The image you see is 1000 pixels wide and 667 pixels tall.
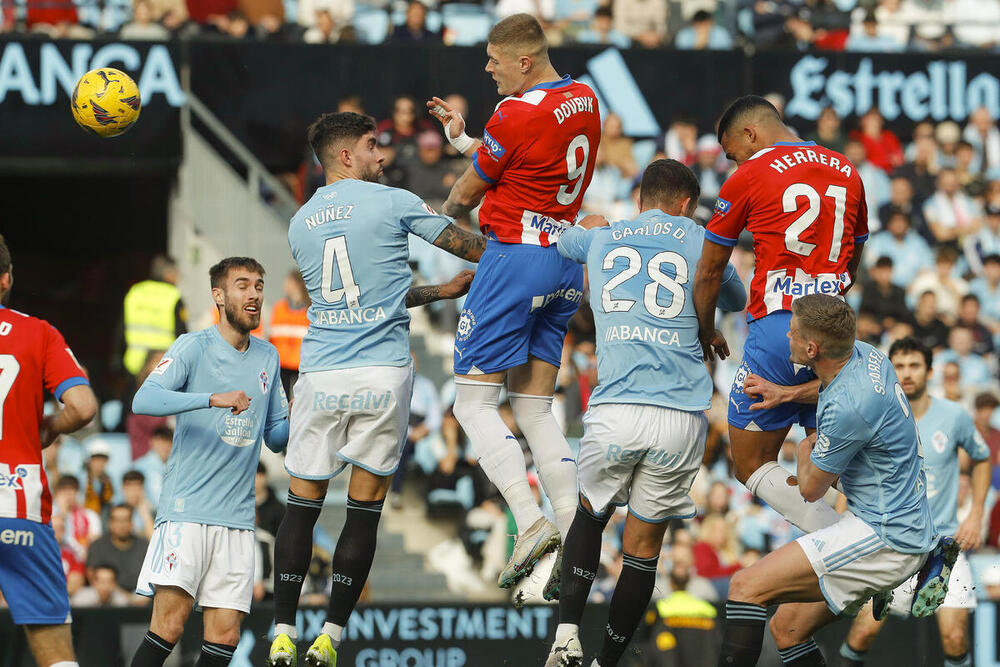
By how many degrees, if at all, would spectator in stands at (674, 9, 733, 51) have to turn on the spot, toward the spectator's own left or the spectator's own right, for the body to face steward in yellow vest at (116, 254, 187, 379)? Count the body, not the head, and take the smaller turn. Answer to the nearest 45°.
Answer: approximately 45° to the spectator's own right

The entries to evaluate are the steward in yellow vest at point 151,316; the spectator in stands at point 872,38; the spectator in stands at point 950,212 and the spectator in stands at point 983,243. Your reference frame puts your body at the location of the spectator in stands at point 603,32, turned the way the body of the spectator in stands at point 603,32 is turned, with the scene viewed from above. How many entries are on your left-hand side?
3

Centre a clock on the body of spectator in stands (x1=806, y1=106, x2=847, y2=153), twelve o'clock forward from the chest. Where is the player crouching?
The player crouching is roughly at 12 o'clock from the spectator in stands.

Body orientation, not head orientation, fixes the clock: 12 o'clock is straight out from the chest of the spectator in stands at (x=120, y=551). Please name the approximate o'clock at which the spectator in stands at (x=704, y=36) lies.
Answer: the spectator in stands at (x=704, y=36) is roughly at 8 o'clock from the spectator in stands at (x=120, y=551).

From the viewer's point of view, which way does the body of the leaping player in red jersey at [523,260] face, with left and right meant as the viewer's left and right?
facing away from the viewer and to the left of the viewer

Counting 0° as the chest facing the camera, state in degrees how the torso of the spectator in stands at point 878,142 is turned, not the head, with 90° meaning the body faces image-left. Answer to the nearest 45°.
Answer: approximately 0°

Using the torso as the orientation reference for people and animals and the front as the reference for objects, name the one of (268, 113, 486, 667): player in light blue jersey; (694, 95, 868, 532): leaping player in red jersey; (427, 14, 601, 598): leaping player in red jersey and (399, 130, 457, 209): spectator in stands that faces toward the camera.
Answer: the spectator in stands

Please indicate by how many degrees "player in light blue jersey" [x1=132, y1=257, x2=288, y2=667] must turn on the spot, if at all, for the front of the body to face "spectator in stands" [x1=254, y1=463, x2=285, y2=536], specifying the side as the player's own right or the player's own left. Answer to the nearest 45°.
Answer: approximately 135° to the player's own left

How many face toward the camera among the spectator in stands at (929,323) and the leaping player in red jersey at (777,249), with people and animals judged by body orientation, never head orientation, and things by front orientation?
1

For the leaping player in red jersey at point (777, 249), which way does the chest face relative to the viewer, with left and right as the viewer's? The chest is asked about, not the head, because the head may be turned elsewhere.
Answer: facing away from the viewer and to the left of the viewer

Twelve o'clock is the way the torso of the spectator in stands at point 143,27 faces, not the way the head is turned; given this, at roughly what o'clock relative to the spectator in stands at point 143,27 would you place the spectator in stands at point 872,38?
the spectator in stands at point 872,38 is roughly at 9 o'clock from the spectator in stands at point 143,27.

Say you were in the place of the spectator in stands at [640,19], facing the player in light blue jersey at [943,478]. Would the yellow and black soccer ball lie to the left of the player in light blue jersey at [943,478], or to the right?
right

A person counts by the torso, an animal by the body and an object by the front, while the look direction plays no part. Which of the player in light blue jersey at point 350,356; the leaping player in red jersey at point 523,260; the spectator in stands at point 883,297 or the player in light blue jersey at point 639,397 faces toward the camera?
the spectator in stands

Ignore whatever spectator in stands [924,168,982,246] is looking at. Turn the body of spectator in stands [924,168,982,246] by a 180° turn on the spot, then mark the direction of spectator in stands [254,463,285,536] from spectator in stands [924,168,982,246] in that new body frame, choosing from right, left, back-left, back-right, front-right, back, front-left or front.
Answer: back-left
